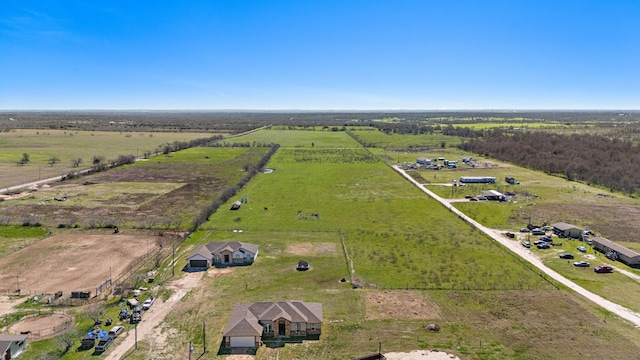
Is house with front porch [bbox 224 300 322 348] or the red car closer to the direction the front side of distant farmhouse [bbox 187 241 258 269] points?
the house with front porch

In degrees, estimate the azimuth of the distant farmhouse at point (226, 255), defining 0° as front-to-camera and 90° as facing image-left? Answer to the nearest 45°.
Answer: approximately 0°

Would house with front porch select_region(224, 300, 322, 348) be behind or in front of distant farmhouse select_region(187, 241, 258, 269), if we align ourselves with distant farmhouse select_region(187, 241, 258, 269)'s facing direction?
in front

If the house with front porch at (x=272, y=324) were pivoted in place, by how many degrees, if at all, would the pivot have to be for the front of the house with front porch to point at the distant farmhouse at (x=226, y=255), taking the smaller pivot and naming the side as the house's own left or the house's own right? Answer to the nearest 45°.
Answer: approximately 180°

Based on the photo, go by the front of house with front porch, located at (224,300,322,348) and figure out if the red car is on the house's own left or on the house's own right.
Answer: on the house's own left

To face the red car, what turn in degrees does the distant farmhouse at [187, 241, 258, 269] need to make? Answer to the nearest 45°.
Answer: approximately 90° to its left

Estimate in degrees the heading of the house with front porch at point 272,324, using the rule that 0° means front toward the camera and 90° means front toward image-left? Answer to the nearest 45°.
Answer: approximately 0°

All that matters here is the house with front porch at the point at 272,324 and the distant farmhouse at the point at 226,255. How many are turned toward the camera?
2
